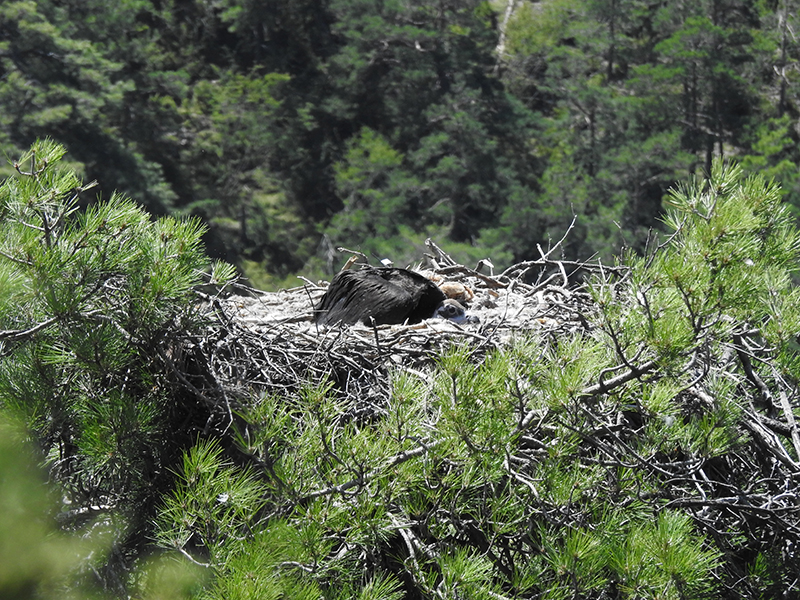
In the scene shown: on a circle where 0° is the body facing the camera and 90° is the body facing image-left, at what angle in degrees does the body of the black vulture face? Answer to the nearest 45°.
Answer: approximately 270°
